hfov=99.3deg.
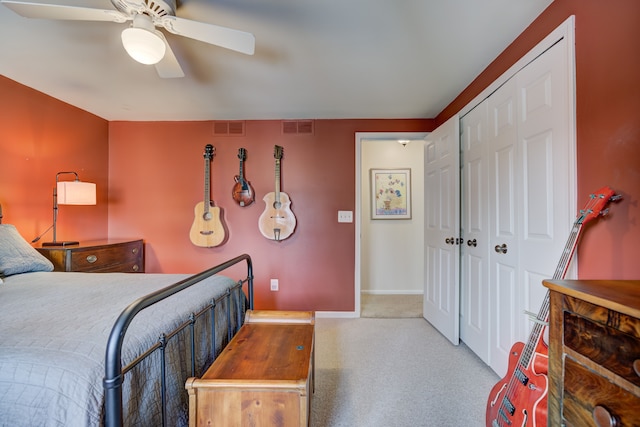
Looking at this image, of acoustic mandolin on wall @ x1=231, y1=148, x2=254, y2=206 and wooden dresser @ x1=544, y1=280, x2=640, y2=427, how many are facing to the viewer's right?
0

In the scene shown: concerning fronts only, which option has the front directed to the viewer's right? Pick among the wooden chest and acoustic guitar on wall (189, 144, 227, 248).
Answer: the wooden chest

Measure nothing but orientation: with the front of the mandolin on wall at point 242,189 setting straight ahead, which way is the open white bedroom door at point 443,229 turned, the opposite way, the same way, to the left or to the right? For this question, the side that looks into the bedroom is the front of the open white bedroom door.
to the right

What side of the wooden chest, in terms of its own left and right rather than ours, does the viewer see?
right

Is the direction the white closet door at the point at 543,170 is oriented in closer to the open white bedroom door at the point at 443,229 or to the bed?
the bed

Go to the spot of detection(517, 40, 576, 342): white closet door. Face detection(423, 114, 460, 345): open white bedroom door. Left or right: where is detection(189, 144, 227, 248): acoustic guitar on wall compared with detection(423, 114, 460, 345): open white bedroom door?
left

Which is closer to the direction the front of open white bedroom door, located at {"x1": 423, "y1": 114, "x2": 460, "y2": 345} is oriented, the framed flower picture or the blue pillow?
the blue pillow

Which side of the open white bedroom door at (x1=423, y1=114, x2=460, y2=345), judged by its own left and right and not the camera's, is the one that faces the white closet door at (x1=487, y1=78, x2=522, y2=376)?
left

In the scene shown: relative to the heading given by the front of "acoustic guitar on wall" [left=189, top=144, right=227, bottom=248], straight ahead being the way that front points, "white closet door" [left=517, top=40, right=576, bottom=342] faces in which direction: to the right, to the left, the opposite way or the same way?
to the right

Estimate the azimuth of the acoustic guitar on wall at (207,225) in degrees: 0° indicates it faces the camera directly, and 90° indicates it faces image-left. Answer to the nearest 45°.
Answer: approximately 0°

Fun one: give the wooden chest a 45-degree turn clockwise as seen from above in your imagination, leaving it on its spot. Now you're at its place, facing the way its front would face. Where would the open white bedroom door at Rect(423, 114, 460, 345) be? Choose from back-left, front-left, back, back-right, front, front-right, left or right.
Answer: left

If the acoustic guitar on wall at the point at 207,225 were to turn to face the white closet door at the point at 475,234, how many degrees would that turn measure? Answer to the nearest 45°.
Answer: approximately 45° to its left

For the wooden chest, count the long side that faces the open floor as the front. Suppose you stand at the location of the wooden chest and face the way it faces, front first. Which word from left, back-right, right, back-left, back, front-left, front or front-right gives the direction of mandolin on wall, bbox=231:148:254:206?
left

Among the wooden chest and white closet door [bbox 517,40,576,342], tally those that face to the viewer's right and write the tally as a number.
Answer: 1

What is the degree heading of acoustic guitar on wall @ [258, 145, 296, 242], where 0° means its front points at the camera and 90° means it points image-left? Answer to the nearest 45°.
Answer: approximately 0°
